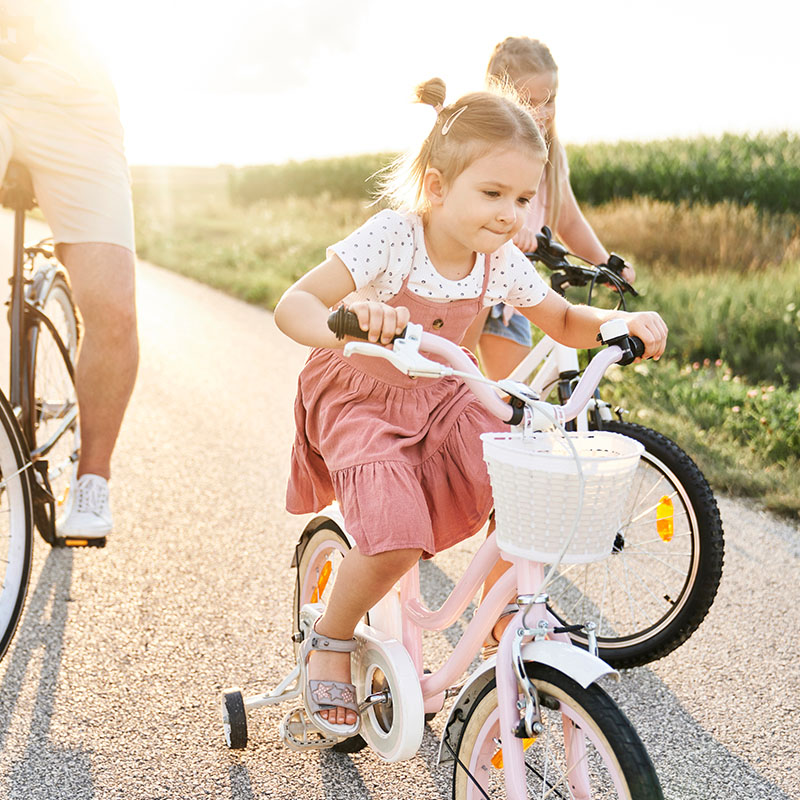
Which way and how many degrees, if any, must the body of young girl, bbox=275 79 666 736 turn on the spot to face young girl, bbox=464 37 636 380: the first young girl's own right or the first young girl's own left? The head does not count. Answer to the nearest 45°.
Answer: approximately 135° to the first young girl's own left

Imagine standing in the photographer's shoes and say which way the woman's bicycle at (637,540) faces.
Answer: facing the viewer and to the right of the viewer

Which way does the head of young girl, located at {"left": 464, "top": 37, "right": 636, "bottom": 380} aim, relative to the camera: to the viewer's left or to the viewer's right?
to the viewer's right

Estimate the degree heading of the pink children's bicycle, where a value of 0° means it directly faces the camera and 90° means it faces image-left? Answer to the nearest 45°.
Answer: approximately 315°

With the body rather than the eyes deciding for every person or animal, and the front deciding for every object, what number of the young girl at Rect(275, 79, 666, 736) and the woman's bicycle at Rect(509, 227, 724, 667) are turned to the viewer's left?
0

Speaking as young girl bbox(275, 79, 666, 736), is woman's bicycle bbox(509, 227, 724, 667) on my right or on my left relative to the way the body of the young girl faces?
on my left

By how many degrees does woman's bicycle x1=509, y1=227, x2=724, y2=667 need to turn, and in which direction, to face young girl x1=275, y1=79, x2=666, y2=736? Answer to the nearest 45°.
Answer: approximately 90° to its right

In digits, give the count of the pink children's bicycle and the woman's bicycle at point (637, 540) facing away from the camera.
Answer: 0

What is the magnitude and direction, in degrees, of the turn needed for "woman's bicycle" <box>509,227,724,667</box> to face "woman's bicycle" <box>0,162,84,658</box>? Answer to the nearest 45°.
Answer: approximately 135° to its right

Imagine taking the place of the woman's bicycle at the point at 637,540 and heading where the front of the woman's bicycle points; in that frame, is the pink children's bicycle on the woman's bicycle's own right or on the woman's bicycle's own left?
on the woman's bicycle's own right

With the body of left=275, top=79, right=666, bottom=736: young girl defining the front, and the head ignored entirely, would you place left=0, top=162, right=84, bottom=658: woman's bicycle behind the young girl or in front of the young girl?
behind
